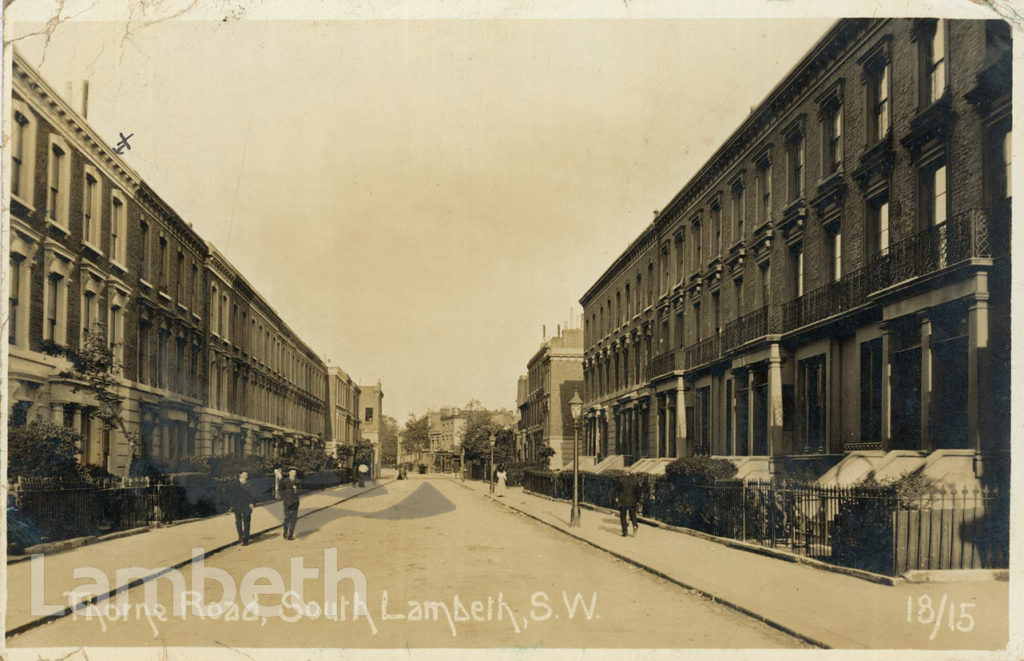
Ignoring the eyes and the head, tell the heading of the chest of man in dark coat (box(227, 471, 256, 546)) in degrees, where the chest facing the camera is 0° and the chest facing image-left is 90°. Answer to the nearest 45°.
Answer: approximately 0°

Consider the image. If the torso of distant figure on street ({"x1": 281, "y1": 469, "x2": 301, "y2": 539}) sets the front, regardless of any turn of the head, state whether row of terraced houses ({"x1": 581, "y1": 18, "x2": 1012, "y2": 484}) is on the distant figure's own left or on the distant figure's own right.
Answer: on the distant figure's own left

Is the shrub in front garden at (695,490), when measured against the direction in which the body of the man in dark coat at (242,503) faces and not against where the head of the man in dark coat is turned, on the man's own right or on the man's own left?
on the man's own left

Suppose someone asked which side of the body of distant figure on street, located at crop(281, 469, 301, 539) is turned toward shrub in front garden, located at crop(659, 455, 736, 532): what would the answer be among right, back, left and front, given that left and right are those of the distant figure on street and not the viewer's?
left

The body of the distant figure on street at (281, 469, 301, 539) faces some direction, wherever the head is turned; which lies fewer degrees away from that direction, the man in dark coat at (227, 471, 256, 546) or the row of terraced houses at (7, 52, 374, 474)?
the man in dark coat

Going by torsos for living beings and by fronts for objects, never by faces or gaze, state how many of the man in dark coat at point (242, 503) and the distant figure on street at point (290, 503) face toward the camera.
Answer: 2

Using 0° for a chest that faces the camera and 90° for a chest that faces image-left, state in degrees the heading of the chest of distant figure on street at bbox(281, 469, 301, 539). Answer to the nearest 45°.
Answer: approximately 0°

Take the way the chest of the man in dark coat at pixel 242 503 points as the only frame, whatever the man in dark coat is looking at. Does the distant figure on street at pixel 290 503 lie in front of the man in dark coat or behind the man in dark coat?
behind

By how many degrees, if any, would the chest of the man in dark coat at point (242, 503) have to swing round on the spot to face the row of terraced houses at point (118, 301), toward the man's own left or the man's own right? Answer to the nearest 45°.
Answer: approximately 135° to the man's own right

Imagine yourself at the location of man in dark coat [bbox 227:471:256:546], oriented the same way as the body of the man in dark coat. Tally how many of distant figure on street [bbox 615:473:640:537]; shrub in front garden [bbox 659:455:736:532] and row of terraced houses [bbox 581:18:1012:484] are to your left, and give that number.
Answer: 3
